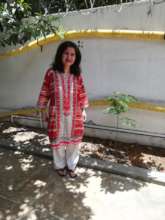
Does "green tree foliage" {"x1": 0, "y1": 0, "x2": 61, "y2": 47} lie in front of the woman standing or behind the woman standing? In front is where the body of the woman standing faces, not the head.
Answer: behind

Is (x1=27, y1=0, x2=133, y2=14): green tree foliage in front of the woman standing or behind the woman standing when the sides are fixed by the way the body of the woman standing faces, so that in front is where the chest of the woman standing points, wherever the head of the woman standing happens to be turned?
behind

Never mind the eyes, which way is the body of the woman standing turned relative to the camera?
toward the camera

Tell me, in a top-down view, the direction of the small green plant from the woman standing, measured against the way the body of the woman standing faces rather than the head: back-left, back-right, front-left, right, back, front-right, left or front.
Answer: back-left
